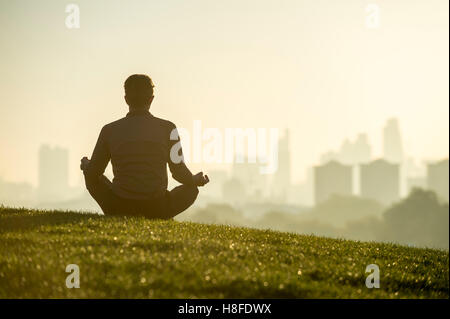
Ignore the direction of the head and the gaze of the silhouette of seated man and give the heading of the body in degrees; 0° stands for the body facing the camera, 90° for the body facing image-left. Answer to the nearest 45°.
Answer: approximately 180°
